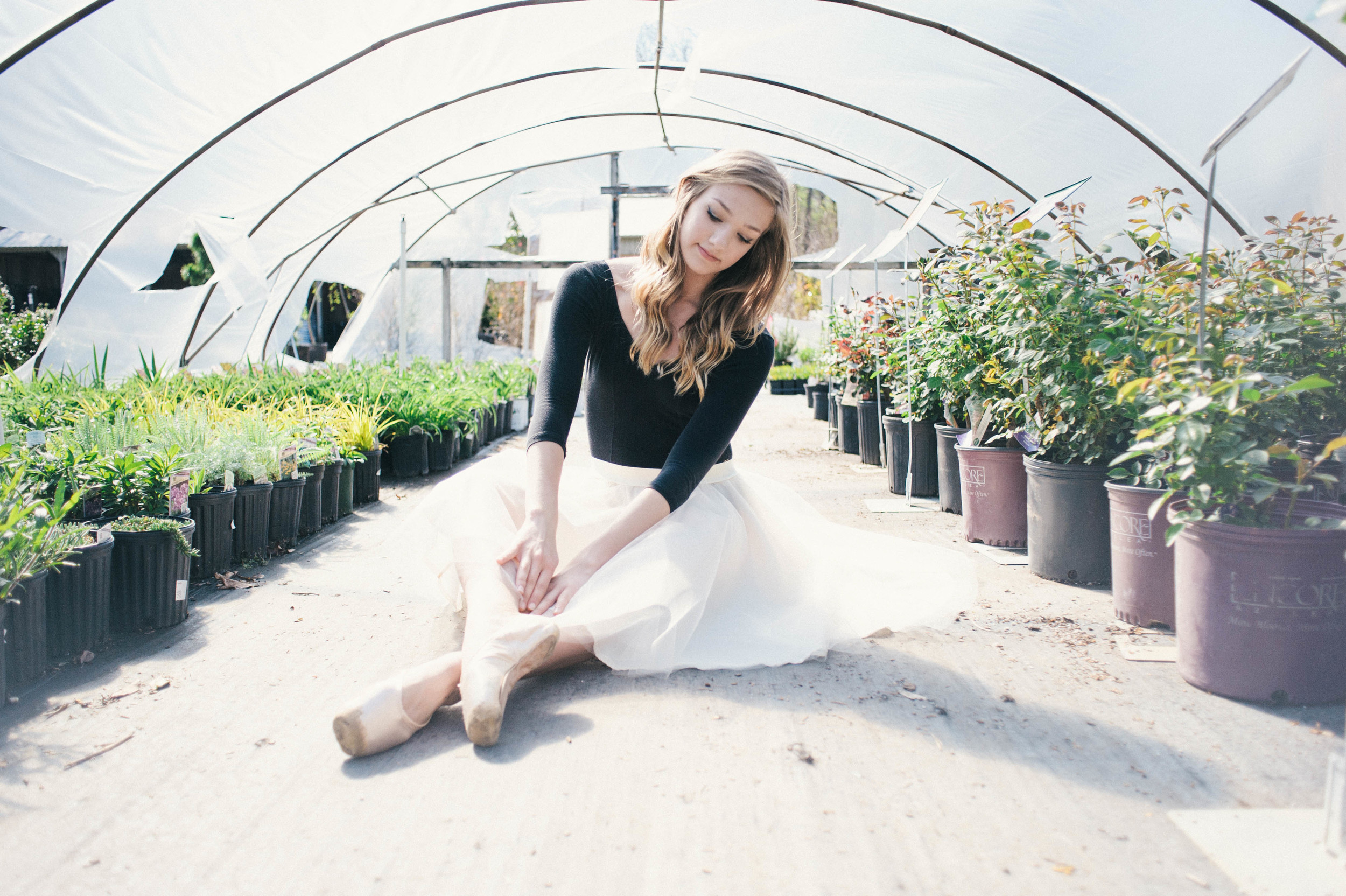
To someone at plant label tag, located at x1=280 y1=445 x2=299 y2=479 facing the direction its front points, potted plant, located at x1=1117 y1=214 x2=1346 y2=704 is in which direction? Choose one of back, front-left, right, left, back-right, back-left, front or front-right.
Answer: front-left

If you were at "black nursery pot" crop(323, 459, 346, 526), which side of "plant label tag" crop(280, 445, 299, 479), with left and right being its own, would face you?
back

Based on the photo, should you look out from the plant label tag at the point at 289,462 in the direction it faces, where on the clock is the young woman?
The young woman is roughly at 11 o'clock from the plant label tag.

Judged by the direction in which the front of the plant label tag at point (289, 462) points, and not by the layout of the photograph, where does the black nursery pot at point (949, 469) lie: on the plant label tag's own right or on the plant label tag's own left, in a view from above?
on the plant label tag's own left

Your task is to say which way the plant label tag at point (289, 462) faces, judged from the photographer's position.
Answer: facing the viewer

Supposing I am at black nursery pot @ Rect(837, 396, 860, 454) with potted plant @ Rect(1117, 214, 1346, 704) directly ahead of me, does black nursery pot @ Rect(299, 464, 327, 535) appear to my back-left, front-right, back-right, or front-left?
front-right

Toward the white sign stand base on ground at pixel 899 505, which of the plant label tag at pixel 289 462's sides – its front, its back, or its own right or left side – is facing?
left

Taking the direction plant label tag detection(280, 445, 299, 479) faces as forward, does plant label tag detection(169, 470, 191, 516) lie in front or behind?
in front

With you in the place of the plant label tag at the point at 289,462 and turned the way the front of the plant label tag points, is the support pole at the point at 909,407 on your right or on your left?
on your left

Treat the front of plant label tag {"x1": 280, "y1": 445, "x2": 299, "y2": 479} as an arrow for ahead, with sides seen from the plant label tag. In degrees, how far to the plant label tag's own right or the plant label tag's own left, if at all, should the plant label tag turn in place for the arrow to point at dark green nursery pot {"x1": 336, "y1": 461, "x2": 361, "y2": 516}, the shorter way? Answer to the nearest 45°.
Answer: approximately 180°

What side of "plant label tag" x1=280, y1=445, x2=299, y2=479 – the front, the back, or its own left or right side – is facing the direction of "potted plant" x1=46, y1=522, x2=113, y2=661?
front

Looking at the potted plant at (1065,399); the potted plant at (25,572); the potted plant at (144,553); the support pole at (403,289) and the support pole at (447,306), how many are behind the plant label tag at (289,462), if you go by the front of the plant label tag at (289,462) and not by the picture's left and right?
2

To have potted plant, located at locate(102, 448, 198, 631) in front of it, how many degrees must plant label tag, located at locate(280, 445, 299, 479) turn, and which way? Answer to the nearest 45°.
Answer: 0° — it already faces it

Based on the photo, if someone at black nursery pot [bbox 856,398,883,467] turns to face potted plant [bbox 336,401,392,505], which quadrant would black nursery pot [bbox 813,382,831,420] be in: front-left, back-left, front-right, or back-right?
back-right

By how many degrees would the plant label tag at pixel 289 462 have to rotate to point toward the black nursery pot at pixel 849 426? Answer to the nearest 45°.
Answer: approximately 135° to its left

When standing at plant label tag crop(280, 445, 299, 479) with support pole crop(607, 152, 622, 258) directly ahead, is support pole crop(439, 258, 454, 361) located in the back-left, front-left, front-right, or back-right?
front-left
